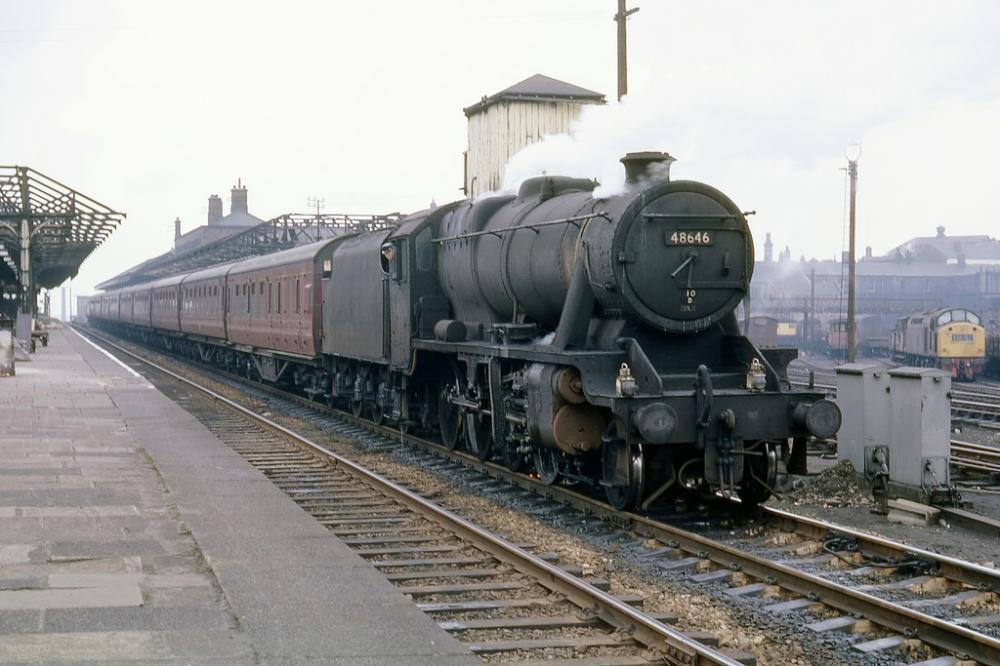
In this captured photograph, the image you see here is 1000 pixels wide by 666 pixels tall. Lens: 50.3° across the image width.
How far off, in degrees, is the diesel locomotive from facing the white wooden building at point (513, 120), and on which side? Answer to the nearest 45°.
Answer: approximately 90° to its right

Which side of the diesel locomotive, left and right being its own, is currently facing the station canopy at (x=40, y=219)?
right

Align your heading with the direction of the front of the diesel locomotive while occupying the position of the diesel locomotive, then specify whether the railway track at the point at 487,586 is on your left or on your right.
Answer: on your right

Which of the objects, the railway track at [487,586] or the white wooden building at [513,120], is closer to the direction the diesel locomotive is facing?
the railway track

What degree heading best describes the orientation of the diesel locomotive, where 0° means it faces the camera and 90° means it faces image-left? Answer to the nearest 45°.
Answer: approximately 315°

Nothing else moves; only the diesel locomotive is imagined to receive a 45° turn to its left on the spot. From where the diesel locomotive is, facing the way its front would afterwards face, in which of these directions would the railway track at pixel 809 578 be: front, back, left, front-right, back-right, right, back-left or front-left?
right
